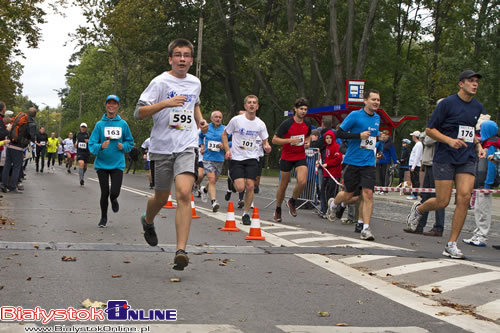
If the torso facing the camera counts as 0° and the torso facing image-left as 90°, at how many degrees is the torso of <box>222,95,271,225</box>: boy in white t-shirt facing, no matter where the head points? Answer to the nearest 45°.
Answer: approximately 0°

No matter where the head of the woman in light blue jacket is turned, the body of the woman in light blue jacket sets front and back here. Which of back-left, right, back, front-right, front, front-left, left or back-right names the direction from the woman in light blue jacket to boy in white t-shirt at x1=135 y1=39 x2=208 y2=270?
front

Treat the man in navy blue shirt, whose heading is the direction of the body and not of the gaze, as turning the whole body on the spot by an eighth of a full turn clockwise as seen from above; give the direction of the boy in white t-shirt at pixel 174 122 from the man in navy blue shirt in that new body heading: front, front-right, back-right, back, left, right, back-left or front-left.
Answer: front-right

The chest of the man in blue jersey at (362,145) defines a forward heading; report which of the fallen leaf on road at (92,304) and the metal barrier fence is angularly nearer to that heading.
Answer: the fallen leaf on road

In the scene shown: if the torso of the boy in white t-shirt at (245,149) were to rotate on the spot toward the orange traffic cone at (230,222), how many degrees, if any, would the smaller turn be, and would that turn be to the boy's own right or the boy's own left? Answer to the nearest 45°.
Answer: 0° — they already face it

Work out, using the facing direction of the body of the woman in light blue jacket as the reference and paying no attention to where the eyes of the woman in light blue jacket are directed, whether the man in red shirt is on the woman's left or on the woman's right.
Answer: on the woman's left

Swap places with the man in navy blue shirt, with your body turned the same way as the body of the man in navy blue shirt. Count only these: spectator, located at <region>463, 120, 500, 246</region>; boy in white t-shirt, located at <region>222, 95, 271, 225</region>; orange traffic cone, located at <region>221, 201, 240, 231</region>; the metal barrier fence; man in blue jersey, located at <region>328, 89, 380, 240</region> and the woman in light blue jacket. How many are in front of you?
0

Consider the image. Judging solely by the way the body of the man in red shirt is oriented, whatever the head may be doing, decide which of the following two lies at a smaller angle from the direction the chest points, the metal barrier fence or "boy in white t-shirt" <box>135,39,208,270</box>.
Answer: the boy in white t-shirt

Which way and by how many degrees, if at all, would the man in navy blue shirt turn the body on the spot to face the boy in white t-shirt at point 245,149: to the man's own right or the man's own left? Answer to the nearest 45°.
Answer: approximately 180°

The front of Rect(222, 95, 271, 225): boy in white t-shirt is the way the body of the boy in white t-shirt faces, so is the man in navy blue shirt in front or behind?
in front

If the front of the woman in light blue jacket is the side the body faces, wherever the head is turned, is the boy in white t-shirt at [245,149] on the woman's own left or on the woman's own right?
on the woman's own left

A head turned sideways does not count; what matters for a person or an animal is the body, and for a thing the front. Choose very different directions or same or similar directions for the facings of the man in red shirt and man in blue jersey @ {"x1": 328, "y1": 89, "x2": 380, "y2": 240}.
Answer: same or similar directions

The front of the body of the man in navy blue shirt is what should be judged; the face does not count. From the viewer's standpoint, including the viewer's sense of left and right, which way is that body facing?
facing the viewer and to the right of the viewer

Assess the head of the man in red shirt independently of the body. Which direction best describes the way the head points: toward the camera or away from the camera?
toward the camera

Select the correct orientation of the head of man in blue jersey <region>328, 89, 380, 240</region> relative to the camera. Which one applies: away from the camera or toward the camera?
toward the camera

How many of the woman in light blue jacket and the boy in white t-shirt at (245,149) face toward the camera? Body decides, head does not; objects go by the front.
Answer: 2

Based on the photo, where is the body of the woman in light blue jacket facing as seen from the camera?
toward the camera

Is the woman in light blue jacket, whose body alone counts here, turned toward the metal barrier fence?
no
